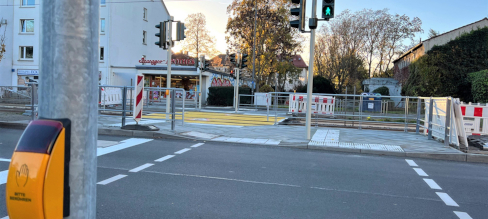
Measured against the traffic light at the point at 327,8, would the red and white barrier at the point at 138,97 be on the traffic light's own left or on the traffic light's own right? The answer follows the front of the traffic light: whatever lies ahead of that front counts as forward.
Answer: on the traffic light's own right

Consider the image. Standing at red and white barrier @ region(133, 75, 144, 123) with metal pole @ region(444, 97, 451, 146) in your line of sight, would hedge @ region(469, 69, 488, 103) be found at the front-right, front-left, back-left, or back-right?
front-left

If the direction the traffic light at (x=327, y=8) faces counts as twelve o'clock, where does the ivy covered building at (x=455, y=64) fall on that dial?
The ivy covered building is roughly at 7 o'clock from the traffic light.

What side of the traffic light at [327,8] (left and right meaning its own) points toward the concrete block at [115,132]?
right

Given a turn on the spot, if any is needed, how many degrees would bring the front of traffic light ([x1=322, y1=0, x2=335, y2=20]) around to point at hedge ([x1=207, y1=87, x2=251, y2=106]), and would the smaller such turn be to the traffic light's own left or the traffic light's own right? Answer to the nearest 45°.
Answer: approximately 135° to the traffic light's own right

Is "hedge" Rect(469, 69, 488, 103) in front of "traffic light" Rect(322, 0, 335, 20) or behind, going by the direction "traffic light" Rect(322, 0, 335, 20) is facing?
behind

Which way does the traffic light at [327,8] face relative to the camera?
toward the camera

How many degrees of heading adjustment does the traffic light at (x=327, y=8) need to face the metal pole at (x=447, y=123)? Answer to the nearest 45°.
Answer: approximately 90° to its left

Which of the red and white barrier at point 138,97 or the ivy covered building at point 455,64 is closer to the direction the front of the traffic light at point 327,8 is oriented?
the red and white barrier

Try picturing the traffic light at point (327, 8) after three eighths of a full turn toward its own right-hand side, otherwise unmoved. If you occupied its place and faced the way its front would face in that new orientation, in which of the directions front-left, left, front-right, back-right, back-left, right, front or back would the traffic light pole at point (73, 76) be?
back-left

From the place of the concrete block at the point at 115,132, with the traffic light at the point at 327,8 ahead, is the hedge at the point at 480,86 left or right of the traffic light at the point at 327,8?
left

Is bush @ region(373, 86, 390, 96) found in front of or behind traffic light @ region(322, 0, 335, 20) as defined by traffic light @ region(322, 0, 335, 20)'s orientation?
behind
